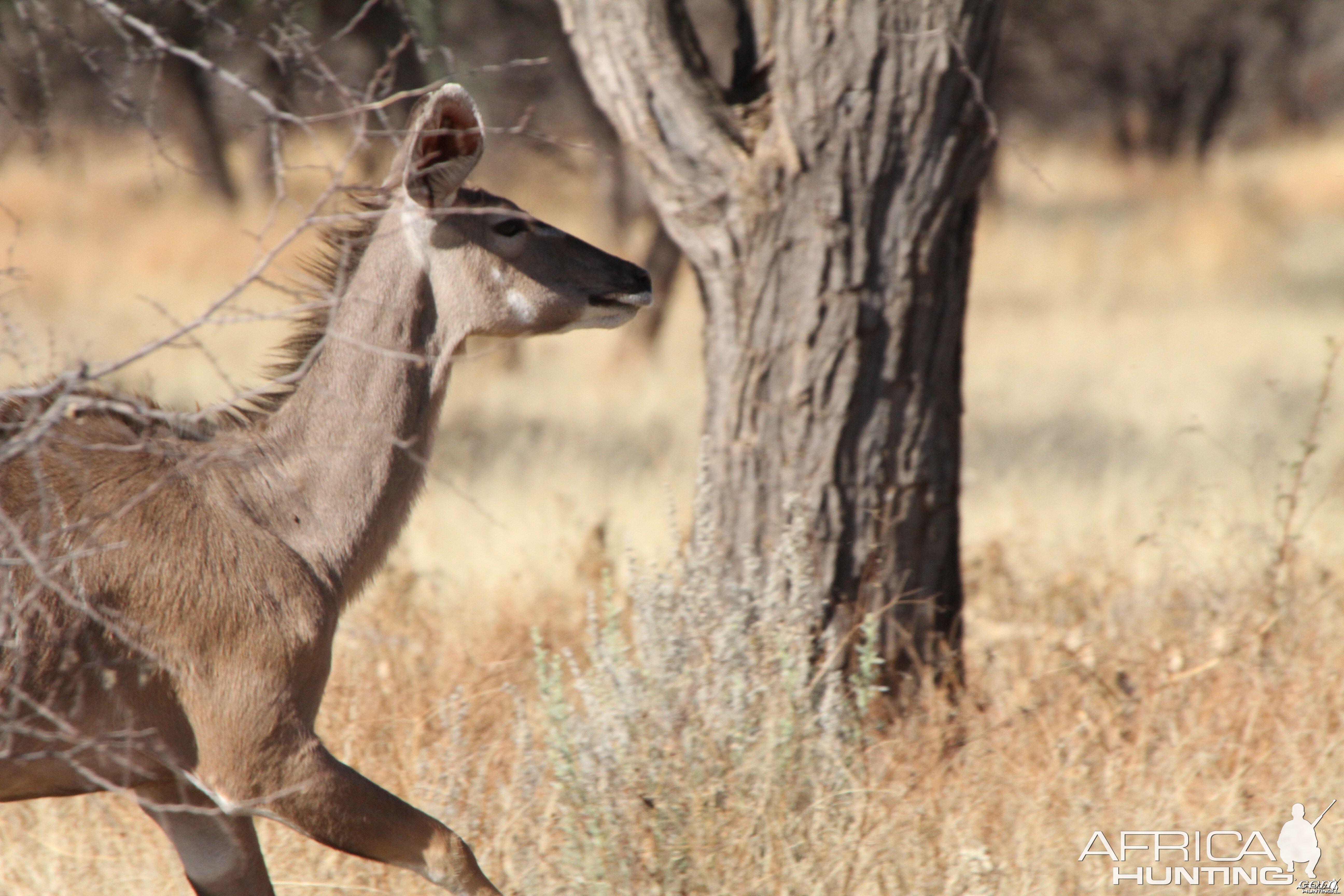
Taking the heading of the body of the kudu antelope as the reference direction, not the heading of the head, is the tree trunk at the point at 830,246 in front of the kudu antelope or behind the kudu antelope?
in front

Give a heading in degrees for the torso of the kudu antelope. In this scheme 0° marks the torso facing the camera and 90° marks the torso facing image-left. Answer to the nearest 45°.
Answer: approximately 270°
